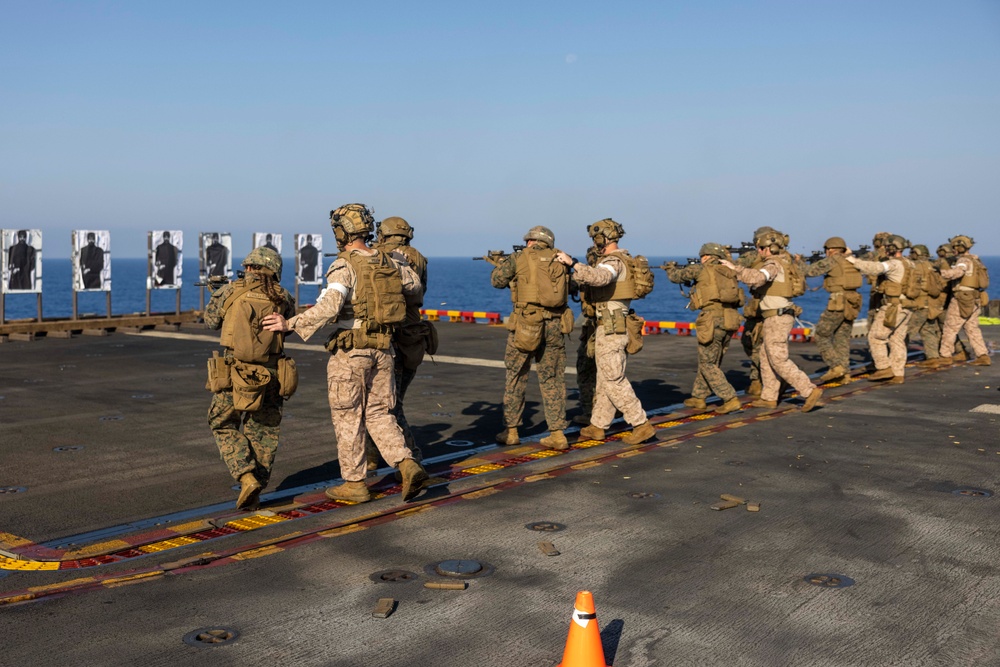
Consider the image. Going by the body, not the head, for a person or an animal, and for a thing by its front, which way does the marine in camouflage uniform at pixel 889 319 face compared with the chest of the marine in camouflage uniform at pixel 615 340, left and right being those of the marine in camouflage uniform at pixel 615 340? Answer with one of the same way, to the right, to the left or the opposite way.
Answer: the same way

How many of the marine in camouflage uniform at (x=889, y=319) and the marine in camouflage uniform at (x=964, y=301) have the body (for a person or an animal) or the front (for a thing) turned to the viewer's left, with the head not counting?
2

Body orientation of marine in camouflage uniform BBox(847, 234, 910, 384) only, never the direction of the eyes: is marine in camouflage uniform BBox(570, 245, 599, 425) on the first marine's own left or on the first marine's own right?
on the first marine's own left

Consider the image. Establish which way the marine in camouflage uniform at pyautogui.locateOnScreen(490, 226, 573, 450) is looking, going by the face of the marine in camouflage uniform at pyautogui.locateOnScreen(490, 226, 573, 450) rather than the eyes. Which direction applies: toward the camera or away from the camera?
away from the camera

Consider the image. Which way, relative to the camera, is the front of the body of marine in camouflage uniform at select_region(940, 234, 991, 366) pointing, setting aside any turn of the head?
to the viewer's left

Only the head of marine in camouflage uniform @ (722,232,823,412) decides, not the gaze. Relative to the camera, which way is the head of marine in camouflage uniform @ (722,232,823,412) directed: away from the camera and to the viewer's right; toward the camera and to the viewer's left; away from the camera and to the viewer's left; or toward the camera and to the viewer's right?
away from the camera and to the viewer's left

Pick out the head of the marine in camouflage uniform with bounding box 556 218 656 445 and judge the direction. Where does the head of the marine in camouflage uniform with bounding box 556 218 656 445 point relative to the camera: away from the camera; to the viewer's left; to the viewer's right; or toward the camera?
to the viewer's left

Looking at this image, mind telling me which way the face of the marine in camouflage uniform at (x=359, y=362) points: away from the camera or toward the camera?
away from the camera

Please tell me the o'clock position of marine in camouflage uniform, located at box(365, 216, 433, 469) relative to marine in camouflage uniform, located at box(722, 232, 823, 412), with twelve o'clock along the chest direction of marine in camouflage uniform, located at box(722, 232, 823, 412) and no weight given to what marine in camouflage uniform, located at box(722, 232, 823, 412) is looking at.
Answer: marine in camouflage uniform, located at box(365, 216, 433, 469) is roughly at 10 o'clock from marine in camouflage uniform, located at box(722, 232, 823, 412).

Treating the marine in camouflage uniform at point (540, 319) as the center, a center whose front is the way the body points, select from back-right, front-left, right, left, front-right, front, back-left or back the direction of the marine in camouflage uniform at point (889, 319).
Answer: right

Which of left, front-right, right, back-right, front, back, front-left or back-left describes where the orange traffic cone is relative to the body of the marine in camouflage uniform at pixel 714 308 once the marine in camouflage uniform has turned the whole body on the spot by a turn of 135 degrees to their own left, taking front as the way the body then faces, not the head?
front

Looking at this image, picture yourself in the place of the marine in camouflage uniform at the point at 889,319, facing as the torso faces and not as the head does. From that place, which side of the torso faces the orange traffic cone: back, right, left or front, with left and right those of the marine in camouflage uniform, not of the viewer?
left

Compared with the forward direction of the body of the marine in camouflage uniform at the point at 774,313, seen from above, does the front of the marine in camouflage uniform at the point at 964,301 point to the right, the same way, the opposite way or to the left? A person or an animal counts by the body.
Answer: the same way

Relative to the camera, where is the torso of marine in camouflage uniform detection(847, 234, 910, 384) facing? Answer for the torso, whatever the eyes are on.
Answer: to the viewer's left

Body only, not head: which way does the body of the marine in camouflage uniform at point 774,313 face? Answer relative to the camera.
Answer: to the viewer's left

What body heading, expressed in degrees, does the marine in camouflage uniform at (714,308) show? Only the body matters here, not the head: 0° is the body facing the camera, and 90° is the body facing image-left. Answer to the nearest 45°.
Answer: approximately 135°

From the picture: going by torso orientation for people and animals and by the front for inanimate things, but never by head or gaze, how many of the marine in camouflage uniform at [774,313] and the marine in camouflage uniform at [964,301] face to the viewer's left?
2
